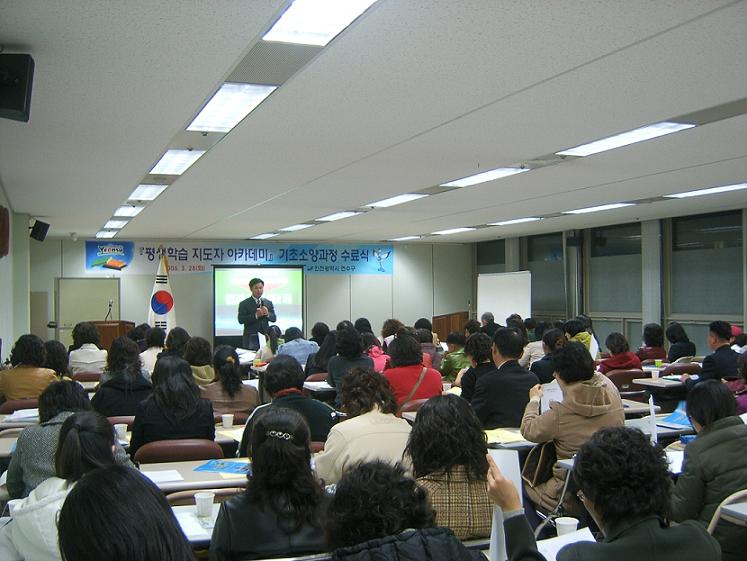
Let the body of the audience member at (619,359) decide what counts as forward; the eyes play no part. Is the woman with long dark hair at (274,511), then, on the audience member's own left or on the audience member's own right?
on the audience member's own left

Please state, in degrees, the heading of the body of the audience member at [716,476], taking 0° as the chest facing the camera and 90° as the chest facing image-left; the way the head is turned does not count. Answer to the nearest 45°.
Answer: approximately 135°

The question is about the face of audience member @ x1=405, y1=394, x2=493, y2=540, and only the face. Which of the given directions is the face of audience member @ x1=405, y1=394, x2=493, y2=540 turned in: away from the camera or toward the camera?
away from the camera

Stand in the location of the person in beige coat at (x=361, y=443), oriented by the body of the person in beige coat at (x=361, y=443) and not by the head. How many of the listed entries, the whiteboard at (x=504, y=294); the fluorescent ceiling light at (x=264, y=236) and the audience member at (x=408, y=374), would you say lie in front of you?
3

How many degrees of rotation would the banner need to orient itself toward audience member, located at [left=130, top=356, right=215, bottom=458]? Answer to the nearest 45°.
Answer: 0° — it already faces them

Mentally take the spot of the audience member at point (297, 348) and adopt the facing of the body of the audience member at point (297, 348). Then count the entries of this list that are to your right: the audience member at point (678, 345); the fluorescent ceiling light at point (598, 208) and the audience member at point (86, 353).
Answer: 2

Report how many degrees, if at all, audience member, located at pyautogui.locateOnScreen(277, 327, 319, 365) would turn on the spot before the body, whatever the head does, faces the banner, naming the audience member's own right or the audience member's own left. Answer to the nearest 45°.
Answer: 0° — they already face it

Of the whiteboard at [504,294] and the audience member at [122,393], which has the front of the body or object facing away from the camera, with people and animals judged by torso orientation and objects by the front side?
the audience member

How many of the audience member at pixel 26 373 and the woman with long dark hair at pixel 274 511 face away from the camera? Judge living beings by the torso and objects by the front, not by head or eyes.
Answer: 2

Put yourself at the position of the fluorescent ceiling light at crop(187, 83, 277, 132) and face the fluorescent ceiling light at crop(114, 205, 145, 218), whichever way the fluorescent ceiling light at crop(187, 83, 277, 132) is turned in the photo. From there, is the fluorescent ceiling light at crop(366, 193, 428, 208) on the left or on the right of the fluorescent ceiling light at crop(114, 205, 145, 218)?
right

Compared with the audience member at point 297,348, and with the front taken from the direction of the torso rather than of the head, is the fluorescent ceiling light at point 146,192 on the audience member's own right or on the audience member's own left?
on the audience member's own left

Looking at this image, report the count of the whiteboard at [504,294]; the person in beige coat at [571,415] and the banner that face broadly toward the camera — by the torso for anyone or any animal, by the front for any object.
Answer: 2

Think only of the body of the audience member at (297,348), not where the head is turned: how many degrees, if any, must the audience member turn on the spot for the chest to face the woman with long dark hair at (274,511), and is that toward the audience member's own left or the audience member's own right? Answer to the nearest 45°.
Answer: approximately 180°

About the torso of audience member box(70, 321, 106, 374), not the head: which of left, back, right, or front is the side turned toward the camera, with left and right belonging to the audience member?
back

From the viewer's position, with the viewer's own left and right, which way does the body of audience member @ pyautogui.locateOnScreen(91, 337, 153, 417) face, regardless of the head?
facing away from the viewer

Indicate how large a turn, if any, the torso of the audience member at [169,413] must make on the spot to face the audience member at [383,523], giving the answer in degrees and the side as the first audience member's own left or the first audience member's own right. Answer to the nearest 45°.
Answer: approximately 180°

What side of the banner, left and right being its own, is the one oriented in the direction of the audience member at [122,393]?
front

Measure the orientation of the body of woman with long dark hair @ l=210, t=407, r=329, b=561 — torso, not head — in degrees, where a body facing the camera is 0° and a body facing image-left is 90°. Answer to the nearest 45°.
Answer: approximately 180°

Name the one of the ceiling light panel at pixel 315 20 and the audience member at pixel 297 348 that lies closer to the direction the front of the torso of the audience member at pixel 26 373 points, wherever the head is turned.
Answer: the audience member

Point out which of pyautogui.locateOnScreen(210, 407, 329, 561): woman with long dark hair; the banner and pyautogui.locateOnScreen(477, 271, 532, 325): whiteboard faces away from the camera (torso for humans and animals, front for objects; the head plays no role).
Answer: the woman with long dark hair
